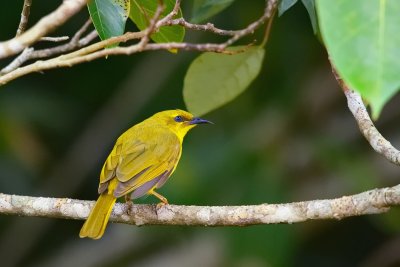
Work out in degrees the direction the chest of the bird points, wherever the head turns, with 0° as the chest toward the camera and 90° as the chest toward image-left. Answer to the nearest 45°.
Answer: approximately 225°
